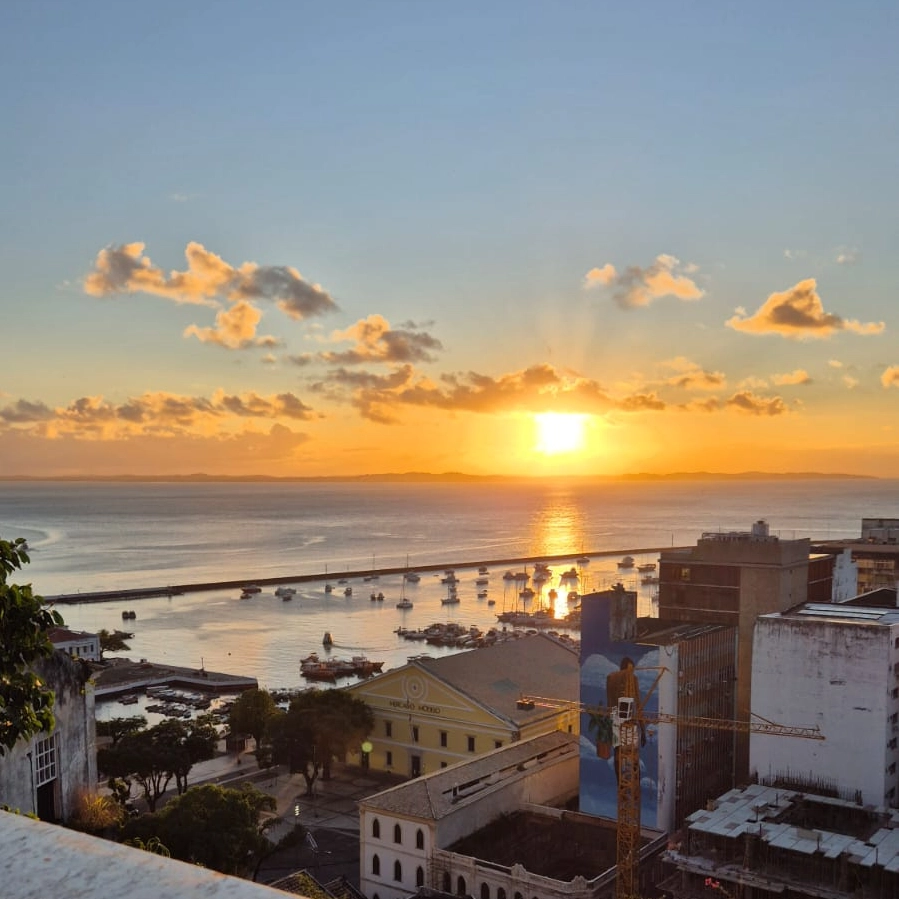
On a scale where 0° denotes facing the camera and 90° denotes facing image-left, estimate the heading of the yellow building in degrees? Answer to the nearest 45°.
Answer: approximately 45°

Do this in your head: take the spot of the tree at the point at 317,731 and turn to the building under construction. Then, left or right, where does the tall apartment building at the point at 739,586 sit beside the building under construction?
left

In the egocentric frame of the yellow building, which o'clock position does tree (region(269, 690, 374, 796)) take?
The tree is roughly at 1 o'clock from the yellow building.

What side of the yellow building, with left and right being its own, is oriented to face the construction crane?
left

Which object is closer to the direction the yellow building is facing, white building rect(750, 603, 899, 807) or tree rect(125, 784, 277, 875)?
the tree

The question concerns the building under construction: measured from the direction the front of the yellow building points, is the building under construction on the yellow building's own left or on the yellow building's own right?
on the yellow building's own left

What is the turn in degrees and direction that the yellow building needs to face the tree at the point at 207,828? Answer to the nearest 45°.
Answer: approximately 45° to its left

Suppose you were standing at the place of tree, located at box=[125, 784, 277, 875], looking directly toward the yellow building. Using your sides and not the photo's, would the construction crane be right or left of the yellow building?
right

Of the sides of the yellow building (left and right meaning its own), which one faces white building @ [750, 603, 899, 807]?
left
